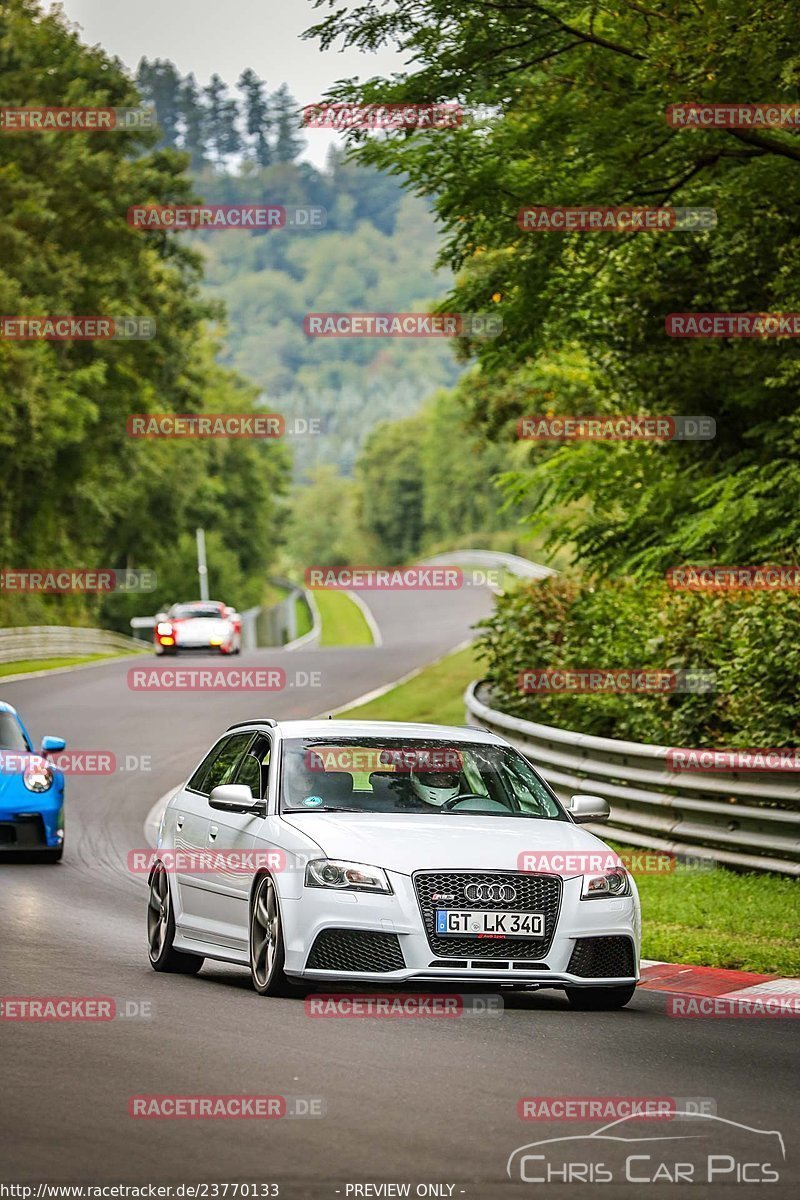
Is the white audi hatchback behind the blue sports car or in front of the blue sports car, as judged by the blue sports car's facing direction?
in front

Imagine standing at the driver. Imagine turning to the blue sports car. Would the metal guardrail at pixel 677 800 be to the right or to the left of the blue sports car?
right

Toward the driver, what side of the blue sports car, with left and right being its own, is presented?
front

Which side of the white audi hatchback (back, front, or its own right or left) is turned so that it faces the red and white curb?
left

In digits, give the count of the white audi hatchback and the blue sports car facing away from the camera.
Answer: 0

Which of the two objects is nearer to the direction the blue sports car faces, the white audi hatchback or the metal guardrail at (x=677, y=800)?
the white audi hatchback

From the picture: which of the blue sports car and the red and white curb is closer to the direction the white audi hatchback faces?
the red and white curb

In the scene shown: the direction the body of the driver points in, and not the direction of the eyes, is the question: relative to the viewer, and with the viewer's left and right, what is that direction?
facing the viewer and to the right of the viewer

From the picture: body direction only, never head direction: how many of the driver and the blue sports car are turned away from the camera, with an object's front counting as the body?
0

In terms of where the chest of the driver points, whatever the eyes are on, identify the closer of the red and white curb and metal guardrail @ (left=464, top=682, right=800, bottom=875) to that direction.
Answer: the red and white curb

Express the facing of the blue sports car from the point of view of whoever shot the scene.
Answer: facing the viewer

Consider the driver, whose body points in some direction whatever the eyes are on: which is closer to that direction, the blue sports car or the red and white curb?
the red and white curb

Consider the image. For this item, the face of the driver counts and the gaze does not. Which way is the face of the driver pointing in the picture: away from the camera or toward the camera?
toward the camera

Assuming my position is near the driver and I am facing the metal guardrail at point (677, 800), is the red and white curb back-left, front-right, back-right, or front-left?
front-right

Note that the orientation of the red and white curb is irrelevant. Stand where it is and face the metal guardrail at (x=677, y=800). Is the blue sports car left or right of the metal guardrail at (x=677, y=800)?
left
